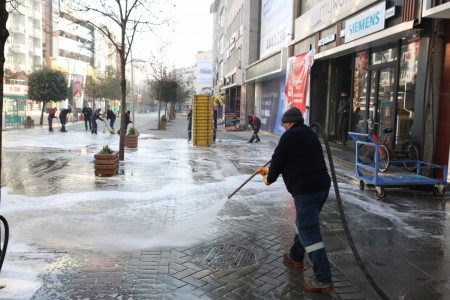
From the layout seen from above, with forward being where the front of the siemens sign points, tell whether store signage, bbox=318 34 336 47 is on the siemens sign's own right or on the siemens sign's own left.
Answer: on the siemens sign's own right

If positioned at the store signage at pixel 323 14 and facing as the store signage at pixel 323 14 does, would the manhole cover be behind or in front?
in front

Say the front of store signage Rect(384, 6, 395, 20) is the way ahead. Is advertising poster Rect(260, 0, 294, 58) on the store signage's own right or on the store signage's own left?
on the store signage's own right

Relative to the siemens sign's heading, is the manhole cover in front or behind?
in front

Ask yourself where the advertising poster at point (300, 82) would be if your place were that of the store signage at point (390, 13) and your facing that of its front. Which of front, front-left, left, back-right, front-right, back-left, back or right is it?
right

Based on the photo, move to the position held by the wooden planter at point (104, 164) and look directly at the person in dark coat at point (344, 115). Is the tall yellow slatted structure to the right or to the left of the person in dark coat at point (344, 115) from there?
left

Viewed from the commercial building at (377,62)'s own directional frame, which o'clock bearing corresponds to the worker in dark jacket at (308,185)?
The worker in dark jacket is roughly at 11 o'clock from the commercial building.

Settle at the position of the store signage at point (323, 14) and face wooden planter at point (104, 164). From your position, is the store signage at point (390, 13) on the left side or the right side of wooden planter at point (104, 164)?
left

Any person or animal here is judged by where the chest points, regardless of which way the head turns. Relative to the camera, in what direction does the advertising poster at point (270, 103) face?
facing the viewer and to the left of the viewer

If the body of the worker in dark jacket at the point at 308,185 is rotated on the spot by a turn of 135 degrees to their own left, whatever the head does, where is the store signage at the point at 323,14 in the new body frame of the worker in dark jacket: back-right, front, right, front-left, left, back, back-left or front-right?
back

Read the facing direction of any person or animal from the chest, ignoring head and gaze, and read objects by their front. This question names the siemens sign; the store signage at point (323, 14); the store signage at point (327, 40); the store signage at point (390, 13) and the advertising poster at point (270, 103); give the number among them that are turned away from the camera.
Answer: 0

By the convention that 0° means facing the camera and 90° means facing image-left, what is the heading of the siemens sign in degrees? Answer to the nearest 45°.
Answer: approximately 45°

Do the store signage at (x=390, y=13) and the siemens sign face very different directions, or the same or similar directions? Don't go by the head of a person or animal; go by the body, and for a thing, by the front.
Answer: same or similar directions
